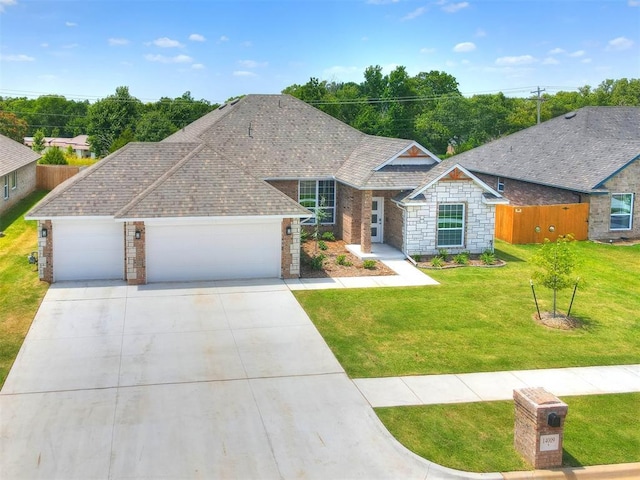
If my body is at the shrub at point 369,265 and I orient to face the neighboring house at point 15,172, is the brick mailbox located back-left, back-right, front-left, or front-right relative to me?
back-left

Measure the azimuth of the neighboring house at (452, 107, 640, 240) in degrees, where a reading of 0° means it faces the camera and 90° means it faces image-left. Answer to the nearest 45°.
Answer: approximately 315°

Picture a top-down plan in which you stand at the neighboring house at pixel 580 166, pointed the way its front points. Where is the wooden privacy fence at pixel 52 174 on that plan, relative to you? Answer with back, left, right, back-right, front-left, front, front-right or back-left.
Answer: back-right

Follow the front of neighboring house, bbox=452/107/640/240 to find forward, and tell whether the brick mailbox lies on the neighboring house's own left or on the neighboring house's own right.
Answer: on the neighboring house's own right

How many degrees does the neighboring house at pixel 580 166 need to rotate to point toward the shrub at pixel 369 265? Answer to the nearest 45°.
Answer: approximately 90° to its right

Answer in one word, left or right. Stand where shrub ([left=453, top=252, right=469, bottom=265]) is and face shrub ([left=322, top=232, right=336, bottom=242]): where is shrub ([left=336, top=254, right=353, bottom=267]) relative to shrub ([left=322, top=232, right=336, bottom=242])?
left

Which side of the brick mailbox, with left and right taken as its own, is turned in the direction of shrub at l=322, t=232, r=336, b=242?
back

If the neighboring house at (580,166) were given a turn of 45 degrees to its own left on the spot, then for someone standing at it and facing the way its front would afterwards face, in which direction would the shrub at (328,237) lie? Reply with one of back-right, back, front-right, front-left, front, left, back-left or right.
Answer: back-right

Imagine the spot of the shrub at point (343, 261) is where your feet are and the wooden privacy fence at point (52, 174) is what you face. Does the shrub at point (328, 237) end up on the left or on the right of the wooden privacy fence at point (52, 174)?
right

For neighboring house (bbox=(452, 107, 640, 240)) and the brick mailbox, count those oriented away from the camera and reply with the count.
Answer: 0

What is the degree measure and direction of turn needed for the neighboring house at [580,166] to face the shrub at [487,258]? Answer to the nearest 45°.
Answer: approximately 45° to its right

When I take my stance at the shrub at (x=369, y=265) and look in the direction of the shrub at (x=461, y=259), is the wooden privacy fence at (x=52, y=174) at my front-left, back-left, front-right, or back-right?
back-left

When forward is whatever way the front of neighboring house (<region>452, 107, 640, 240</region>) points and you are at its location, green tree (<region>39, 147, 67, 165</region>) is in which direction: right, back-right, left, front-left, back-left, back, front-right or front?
back-right
